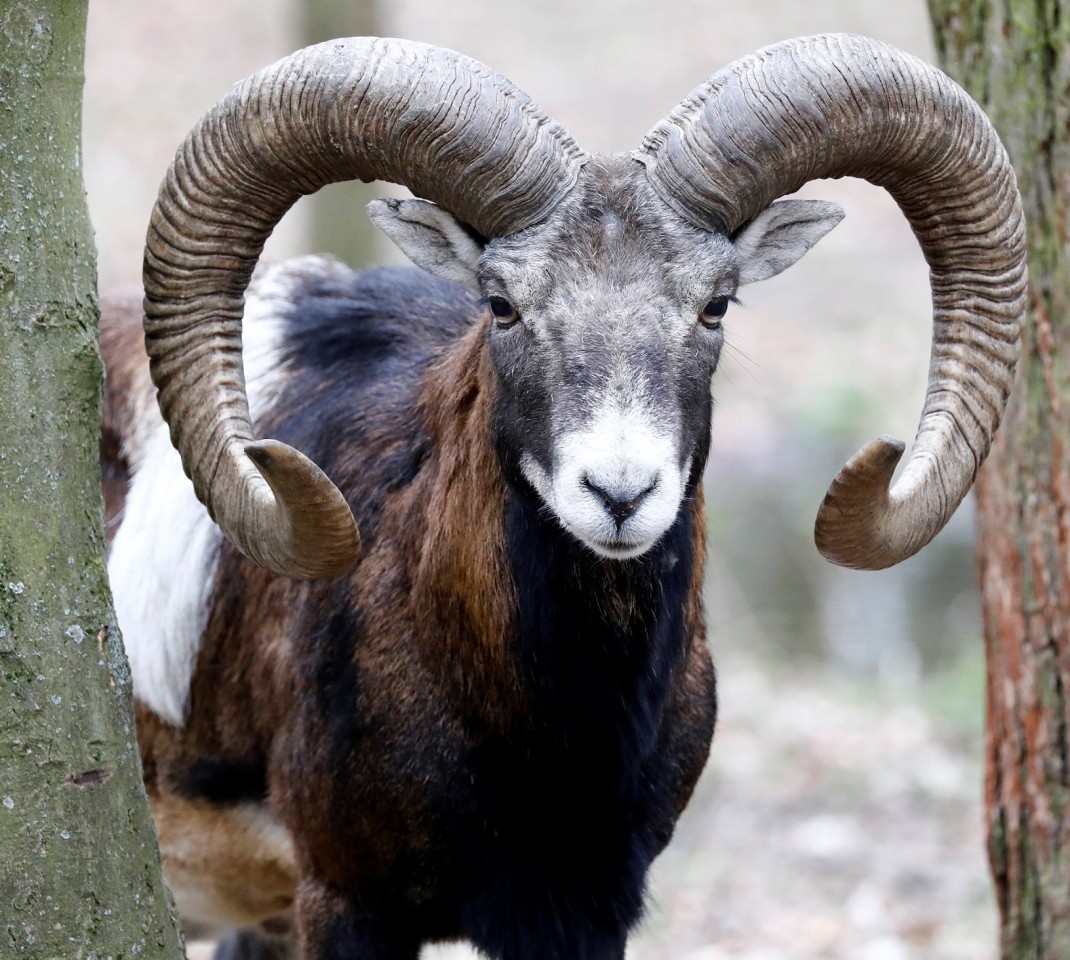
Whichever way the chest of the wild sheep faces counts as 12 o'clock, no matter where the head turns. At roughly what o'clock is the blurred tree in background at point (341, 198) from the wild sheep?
The blurred tree in background is roughly at 7 o'clock from the wild sheep.

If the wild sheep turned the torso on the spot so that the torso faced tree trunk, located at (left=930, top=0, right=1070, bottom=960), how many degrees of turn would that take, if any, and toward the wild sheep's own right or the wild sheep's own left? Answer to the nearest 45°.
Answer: approximately 90° to the wild sheep's own left

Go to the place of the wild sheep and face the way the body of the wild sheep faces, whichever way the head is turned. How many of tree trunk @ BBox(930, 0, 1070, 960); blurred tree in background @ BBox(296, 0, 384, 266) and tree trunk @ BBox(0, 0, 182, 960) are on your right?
1

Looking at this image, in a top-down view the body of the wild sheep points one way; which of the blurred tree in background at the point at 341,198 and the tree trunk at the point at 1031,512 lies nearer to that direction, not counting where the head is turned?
the tree trunk

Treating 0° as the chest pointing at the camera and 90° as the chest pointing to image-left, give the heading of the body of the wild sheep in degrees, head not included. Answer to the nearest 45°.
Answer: approximately 315°

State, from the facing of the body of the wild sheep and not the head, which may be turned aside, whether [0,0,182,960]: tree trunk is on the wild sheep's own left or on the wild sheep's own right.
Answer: on the wild sheep's own right
